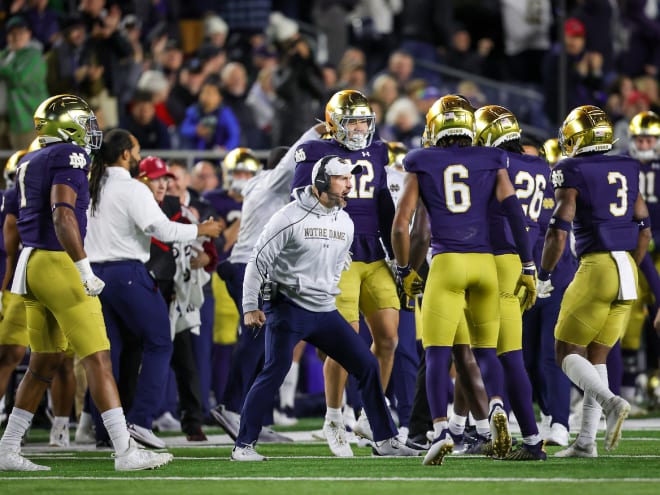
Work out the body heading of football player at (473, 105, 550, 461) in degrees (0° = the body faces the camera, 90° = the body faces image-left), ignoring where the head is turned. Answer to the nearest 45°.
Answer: approximately 135°

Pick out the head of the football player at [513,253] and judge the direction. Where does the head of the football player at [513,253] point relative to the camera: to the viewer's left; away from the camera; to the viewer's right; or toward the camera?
away from the camera

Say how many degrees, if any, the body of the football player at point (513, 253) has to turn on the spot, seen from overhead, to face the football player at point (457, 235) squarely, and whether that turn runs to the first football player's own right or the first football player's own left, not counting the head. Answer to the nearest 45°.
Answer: approximately 90° to the first football player's own left

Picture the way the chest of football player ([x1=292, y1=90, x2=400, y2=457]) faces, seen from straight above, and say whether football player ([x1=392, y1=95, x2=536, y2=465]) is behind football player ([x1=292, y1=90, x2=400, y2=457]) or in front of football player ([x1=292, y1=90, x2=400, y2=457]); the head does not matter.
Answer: in front

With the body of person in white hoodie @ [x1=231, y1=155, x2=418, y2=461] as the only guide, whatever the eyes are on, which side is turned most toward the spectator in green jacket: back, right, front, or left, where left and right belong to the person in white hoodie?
back

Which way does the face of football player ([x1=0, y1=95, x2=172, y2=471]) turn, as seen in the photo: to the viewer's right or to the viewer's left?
to the viewer's right

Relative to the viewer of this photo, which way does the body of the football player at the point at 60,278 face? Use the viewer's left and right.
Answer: facing to the right of the viewer

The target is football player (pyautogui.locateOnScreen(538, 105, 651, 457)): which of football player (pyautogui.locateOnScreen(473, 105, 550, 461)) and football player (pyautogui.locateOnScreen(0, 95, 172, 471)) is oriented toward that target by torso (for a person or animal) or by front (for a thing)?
football player (pyautogui.locateOnScreen(0, 95, 172, 471))

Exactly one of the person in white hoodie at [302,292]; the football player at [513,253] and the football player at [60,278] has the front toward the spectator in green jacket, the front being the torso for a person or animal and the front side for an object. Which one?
the football player at [513,253]

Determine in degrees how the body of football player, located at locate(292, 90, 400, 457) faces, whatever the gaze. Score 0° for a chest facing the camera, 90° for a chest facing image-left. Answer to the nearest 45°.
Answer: approximately 315°

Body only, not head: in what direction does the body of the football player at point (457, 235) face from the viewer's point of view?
away from the camera

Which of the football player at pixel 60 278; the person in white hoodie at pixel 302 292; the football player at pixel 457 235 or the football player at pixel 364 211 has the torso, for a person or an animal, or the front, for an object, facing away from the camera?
the football player at pixel 457 235
